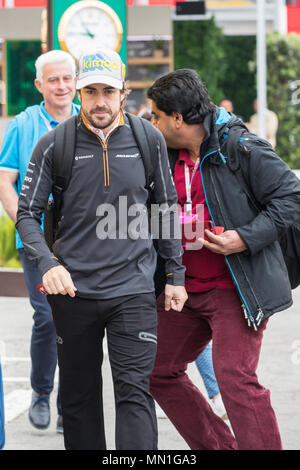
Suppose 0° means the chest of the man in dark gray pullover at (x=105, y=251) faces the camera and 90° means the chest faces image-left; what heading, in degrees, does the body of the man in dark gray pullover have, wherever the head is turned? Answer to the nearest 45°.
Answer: approximately 0°

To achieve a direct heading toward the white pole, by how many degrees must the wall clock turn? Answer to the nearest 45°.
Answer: approximately 135° to its left

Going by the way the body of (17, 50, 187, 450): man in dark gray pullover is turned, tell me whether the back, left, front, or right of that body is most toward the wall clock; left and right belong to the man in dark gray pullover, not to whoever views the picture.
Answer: back

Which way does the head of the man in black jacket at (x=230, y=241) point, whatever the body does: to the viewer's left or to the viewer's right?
to the viewer's left

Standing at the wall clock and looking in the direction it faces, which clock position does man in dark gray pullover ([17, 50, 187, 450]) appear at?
The man in dark gray pullover is roughly at 12 o'clock from the wall clock.

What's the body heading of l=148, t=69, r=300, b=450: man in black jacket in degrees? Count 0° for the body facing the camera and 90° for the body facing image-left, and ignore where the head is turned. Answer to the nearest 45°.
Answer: approximately 45°

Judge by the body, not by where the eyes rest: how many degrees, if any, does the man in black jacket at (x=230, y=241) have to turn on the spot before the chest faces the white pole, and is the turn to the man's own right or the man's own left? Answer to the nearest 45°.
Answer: approximately 135° to the man's own right
